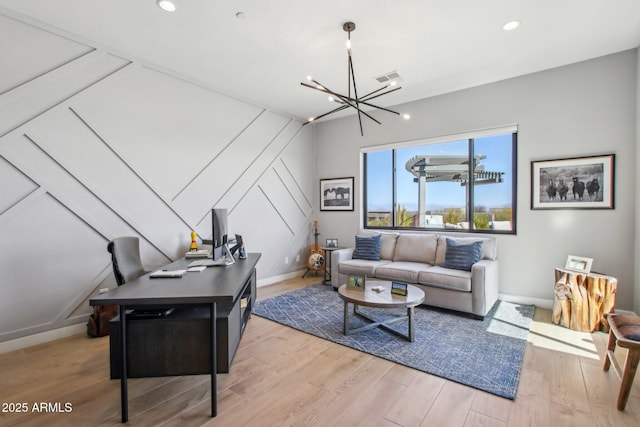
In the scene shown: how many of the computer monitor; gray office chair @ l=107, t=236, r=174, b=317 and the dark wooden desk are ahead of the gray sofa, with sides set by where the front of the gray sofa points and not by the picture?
3

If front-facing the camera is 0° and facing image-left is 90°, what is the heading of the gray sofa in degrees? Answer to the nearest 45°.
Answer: approximately 45°

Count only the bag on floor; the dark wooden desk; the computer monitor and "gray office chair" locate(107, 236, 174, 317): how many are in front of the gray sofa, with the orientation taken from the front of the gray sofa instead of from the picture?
4

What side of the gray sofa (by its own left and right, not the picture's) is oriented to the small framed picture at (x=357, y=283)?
front

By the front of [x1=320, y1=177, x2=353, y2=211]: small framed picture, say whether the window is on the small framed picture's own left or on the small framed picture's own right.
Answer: on the small framed picture's own left

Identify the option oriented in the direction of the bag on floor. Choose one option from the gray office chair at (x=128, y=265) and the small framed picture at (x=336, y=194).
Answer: the small framed picture

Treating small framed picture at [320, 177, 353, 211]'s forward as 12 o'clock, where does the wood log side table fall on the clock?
The wood log side table is roughly at 9 o'clock from the small framed picture.

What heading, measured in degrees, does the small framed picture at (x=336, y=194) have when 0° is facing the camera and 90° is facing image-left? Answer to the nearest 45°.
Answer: approximately 45°

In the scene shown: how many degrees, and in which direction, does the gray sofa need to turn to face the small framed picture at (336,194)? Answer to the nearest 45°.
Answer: approximately 90° to its right

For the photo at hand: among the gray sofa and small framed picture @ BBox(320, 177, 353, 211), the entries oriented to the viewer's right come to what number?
0

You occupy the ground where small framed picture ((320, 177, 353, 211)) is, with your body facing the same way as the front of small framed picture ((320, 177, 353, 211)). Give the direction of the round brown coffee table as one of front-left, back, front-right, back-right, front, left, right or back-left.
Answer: front-left

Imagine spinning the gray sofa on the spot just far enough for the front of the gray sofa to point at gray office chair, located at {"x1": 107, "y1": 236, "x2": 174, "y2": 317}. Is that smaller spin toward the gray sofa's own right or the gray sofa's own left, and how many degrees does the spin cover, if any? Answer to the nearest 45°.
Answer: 0° — it already faces it

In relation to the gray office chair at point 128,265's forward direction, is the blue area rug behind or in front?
in front

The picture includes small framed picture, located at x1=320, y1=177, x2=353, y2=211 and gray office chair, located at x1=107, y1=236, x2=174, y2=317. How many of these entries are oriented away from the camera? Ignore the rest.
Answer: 0

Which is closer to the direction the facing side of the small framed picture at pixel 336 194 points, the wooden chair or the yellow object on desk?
the yellow object on desk

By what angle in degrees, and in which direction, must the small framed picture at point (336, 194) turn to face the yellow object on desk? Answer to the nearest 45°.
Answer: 0° — it already faces it

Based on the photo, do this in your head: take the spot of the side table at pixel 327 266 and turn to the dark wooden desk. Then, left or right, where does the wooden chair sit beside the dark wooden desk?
left
